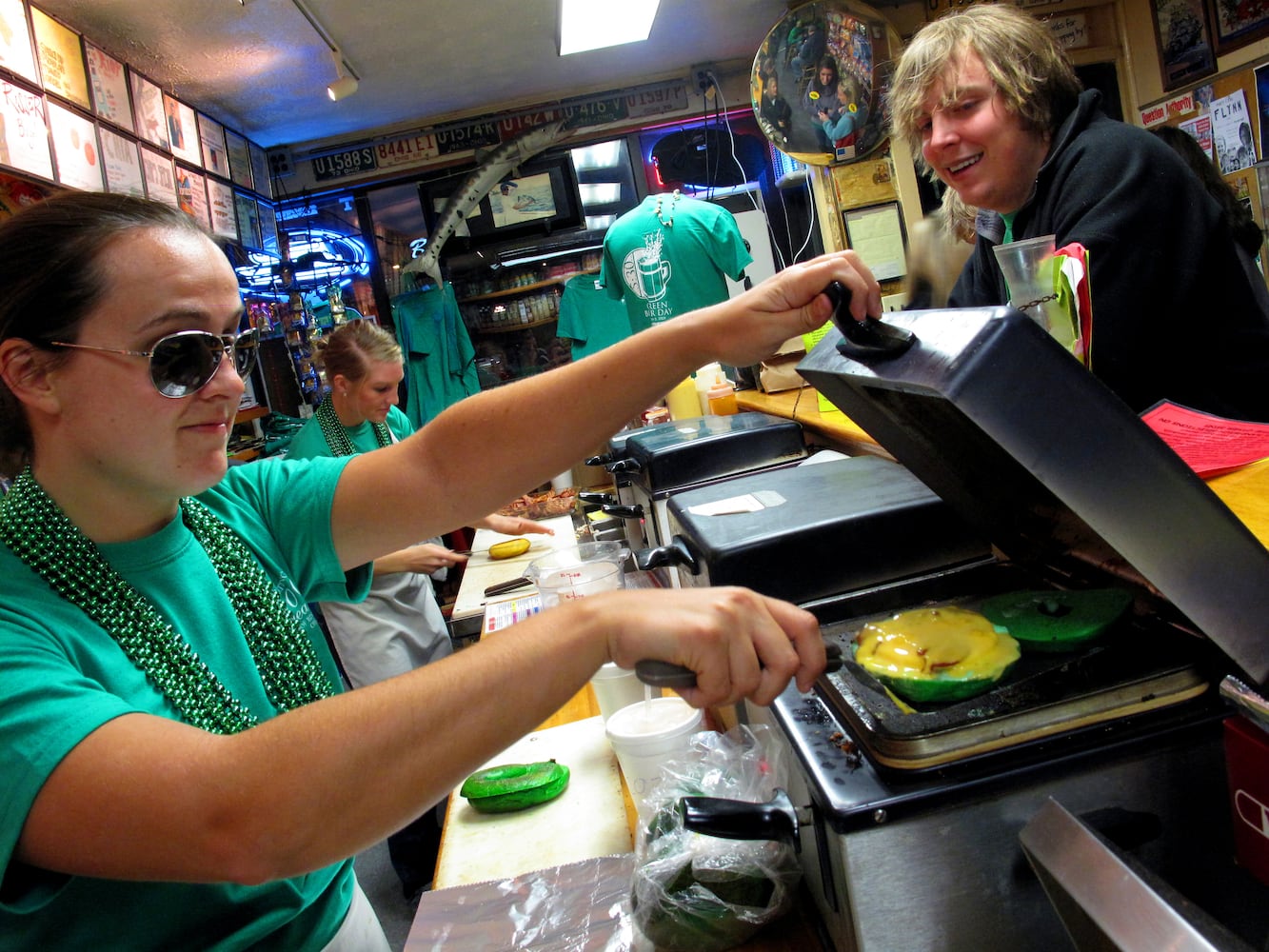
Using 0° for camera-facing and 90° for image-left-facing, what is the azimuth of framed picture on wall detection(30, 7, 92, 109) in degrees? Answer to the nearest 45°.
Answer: approximately 315°

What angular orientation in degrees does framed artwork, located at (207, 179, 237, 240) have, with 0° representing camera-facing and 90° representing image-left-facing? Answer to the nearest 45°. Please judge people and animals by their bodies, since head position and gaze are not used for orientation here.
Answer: approximately 315°

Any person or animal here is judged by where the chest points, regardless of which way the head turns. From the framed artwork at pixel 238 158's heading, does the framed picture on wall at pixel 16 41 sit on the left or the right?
on its right

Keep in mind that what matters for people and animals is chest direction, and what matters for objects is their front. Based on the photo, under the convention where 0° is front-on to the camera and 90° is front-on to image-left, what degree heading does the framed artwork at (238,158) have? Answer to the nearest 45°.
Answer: approximately 315°

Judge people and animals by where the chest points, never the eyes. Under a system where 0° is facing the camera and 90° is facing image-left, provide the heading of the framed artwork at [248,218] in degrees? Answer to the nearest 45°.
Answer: approximately 315°

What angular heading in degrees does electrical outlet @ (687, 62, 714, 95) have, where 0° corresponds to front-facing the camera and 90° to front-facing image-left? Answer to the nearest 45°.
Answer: approximately 0°

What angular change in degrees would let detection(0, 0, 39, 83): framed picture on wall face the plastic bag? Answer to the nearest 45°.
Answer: approximately 45° to its right

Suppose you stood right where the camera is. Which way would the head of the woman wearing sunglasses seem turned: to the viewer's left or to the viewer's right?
to the viewer's right

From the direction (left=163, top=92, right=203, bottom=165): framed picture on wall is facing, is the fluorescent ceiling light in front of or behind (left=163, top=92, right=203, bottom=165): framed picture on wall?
in front
